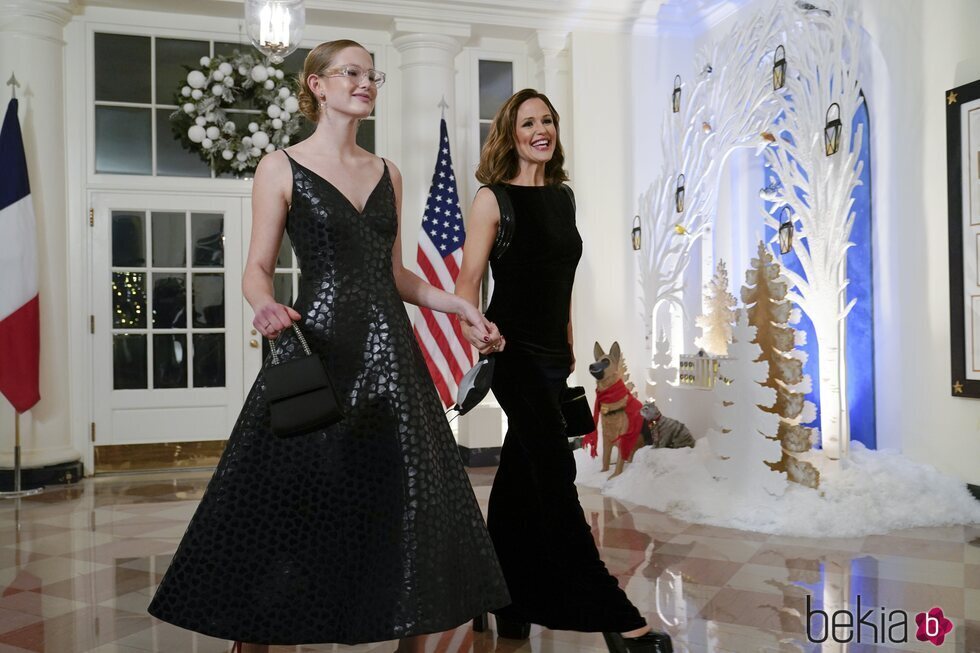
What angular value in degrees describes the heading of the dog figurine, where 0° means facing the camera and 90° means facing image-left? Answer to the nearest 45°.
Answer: approximately 45°

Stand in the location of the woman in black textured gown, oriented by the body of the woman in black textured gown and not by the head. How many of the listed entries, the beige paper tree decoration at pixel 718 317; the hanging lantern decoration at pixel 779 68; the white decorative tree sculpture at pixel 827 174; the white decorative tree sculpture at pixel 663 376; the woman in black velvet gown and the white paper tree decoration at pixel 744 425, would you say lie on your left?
6

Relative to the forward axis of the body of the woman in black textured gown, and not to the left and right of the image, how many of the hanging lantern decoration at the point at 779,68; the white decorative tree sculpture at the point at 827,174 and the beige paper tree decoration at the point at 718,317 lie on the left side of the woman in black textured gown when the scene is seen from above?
3

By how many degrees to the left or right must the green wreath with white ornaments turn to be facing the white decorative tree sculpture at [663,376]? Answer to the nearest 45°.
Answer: approximately 45° to its left

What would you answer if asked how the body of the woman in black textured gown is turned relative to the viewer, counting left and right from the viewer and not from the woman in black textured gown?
facing the viewer and to the right of the viewer

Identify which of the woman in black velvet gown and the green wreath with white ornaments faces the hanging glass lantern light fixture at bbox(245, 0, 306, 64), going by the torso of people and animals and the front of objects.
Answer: the green wreath with white ornaments

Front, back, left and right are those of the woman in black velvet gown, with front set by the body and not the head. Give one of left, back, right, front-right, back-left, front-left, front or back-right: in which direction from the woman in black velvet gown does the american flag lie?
back-left

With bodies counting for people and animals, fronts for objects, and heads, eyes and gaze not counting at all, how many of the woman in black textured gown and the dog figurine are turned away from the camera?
0

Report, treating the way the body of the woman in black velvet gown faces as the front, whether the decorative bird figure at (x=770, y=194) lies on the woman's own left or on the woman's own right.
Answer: on the woman's own left

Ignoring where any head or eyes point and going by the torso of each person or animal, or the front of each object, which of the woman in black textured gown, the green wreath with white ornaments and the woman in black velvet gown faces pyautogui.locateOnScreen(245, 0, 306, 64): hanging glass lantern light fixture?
the green wreath with white ornaments

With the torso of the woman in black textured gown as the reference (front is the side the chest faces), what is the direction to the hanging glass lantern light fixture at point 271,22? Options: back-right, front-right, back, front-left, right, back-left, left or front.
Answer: back-left

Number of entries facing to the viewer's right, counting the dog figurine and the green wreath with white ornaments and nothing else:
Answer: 0

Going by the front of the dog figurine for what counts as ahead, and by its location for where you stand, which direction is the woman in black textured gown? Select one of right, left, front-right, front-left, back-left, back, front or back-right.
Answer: front-left
